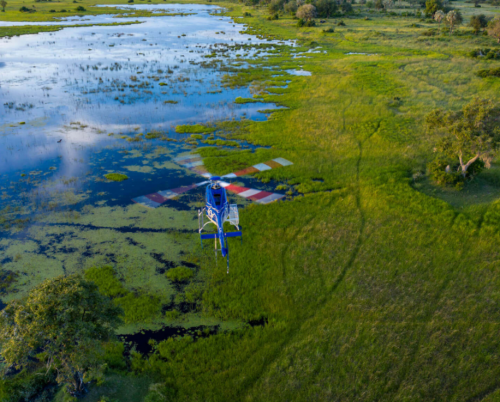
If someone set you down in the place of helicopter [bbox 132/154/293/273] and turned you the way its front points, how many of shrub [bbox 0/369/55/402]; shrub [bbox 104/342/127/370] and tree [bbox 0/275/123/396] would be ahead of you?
0

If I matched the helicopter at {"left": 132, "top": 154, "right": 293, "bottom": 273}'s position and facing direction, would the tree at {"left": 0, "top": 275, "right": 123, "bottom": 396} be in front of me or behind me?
behind

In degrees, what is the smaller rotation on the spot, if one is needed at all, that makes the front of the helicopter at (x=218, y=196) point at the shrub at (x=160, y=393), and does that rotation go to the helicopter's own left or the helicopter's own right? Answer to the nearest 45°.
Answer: approximately 180°

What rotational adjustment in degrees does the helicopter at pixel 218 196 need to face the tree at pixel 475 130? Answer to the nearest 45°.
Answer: approximately 90° to its right

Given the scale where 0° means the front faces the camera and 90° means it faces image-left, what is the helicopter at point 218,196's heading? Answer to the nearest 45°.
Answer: approximately 180°

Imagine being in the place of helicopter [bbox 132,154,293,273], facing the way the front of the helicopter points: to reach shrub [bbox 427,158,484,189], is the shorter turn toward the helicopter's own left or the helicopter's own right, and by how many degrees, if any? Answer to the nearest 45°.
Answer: approximately 90° to the helicopter's own right

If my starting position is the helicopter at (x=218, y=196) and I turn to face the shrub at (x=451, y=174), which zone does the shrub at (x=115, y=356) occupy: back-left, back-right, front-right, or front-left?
back-right
